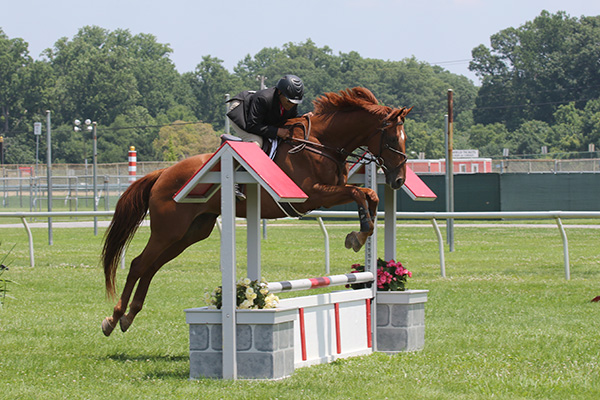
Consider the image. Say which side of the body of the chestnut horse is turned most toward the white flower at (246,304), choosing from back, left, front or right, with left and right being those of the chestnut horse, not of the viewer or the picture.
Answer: right

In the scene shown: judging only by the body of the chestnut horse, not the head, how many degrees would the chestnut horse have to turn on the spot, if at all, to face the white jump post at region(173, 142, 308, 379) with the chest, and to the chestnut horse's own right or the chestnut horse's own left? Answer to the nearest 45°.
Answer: approximately 135° to the chestnut horse's own right

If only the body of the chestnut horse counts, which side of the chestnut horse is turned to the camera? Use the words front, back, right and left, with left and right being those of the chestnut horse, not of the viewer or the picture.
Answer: right
